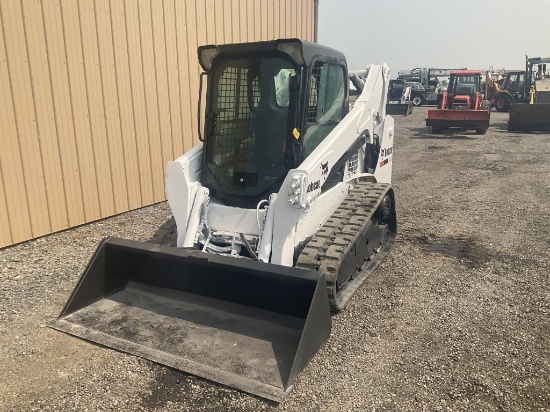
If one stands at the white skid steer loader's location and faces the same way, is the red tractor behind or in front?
behind

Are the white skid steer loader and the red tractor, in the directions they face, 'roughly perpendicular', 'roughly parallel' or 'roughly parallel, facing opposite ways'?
roughly parallel

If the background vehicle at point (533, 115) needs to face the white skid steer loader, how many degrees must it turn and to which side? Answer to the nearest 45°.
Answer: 0° — it already faces it

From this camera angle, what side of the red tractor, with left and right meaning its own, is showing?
front

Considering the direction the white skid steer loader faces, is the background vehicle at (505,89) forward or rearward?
rearward

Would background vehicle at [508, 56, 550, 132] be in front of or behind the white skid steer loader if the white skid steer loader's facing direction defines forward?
behind

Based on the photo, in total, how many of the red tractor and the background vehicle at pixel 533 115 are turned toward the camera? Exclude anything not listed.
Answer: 2

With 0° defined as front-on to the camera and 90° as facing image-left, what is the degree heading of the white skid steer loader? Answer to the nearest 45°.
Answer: approximately 45°

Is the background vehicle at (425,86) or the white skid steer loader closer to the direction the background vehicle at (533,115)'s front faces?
the white skid steer loader

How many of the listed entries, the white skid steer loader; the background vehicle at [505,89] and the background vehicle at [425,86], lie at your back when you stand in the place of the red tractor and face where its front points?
2

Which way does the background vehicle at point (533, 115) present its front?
toward the camera

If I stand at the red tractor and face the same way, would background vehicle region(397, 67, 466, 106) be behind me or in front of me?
behind
